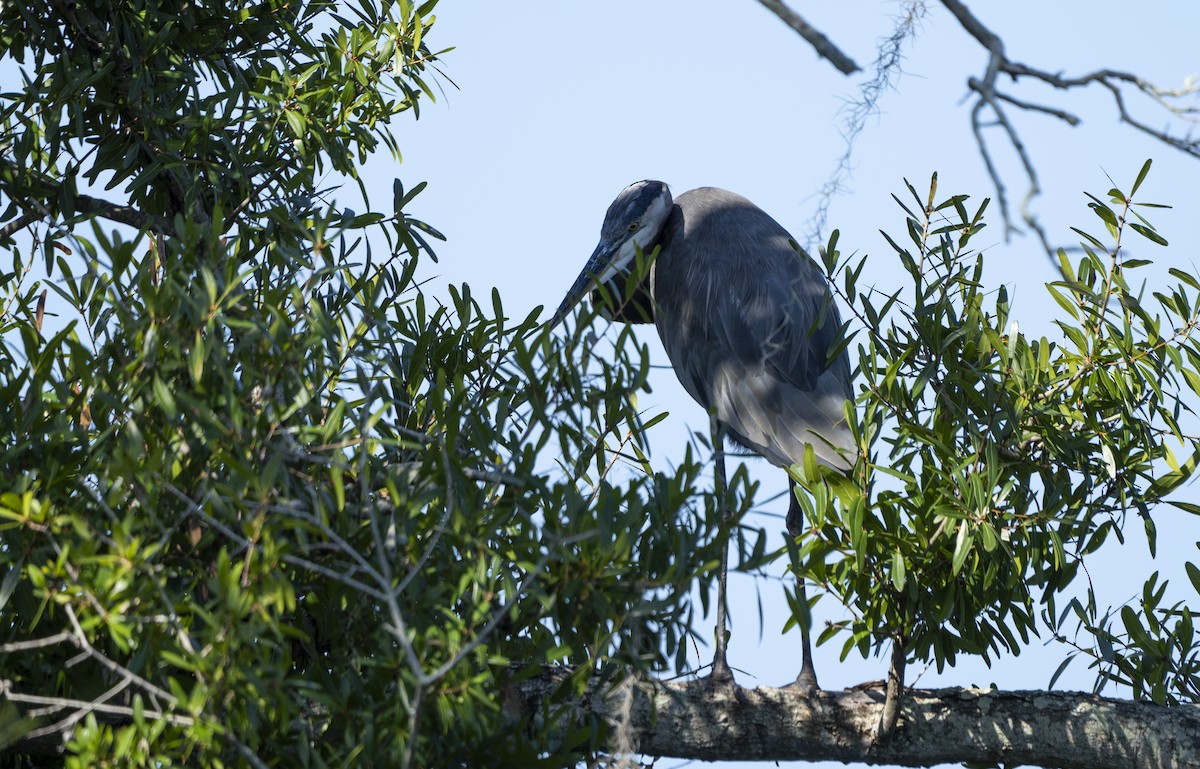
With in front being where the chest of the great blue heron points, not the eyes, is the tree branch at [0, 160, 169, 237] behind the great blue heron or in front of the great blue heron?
in front

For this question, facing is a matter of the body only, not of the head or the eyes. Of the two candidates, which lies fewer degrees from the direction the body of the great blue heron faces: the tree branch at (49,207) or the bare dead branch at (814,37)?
the tree branch

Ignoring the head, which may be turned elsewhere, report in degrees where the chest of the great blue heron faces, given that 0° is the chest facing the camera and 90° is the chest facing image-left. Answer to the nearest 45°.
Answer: approximately 90°
